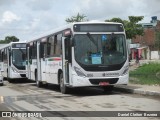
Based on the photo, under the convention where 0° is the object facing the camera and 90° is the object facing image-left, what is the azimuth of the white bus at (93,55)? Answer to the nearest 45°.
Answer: approximately 315°

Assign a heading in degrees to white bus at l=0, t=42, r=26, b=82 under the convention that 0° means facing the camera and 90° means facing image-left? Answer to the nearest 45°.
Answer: approximately 315°
